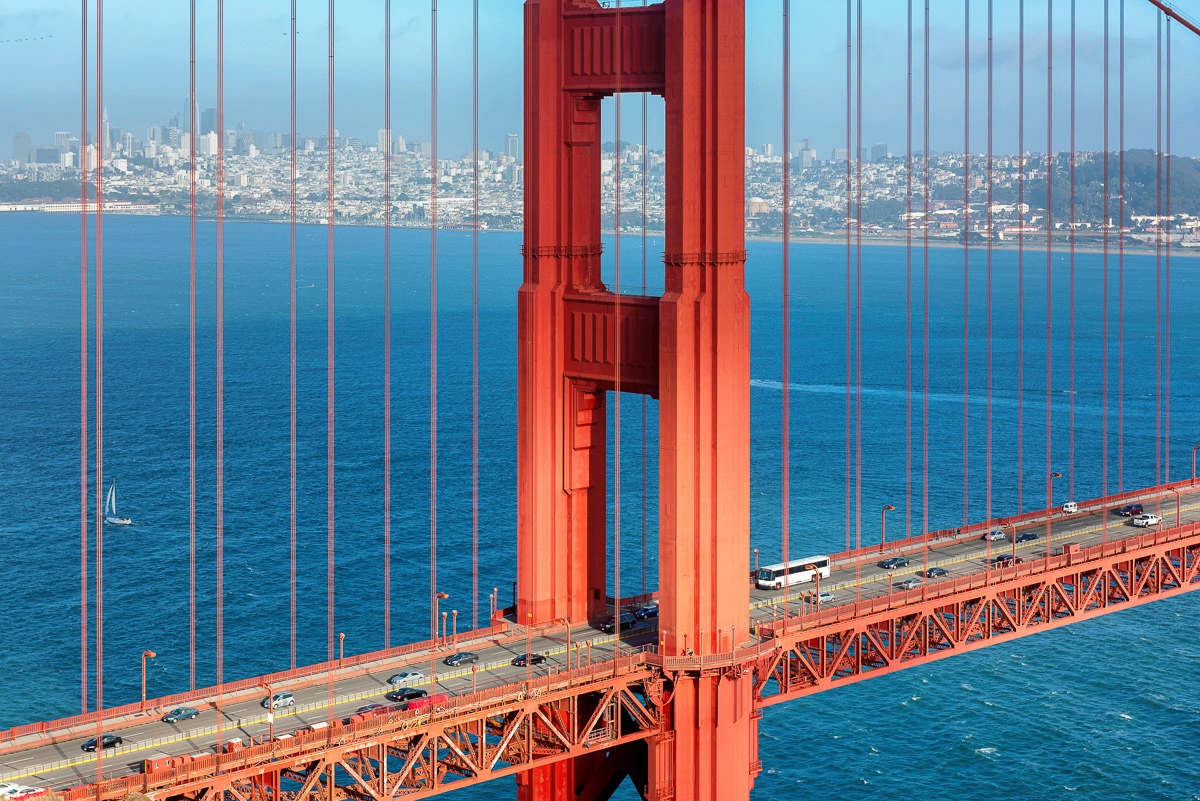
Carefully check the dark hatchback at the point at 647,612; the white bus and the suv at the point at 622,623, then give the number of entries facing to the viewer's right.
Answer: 0

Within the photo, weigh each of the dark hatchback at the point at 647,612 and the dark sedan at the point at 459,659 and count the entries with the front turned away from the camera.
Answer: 0

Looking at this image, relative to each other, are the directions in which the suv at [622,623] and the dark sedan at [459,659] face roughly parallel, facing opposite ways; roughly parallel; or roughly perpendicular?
roughly parallel

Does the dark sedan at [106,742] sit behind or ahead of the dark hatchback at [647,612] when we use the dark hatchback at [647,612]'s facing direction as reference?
ahead

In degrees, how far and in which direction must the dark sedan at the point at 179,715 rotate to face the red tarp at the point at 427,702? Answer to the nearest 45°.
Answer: approximately 135° to its left

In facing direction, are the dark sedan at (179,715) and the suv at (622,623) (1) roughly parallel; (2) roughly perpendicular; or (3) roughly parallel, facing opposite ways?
roughly parallel

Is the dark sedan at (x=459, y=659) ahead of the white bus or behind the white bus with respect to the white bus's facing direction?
ahead

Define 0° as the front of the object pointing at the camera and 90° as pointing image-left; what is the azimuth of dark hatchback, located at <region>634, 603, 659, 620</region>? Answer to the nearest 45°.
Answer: approximately 45°

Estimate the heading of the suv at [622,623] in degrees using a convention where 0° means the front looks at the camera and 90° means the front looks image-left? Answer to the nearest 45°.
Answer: approximately 45°

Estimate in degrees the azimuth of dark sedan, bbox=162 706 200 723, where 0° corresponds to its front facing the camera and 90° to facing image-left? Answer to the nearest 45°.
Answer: approximately 45°

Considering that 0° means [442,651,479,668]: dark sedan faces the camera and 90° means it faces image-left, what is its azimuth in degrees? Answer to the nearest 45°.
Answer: approximately 45°
